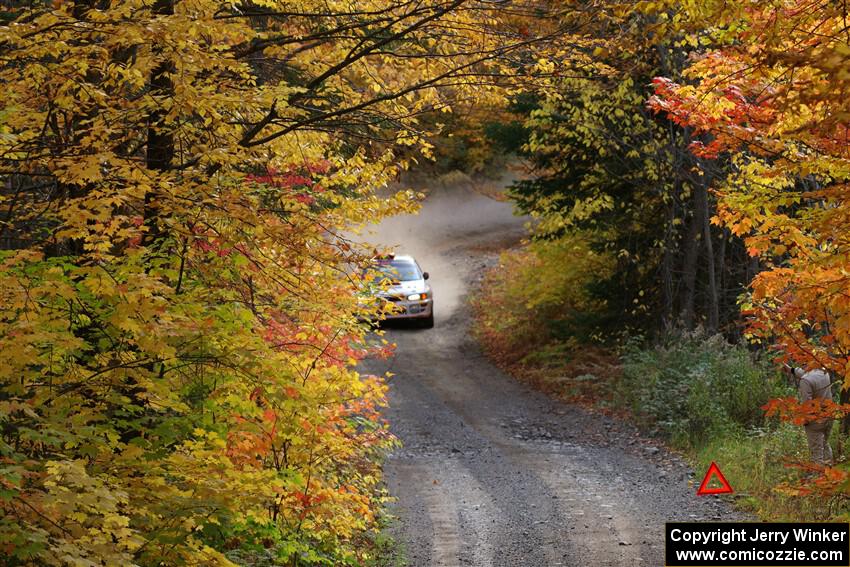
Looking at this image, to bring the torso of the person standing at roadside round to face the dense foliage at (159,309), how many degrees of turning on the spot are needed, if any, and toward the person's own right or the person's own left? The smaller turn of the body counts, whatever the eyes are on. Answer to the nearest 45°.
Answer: approximately 45° to the person's own left

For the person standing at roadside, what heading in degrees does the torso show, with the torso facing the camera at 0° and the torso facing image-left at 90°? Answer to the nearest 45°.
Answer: approximately 90°
